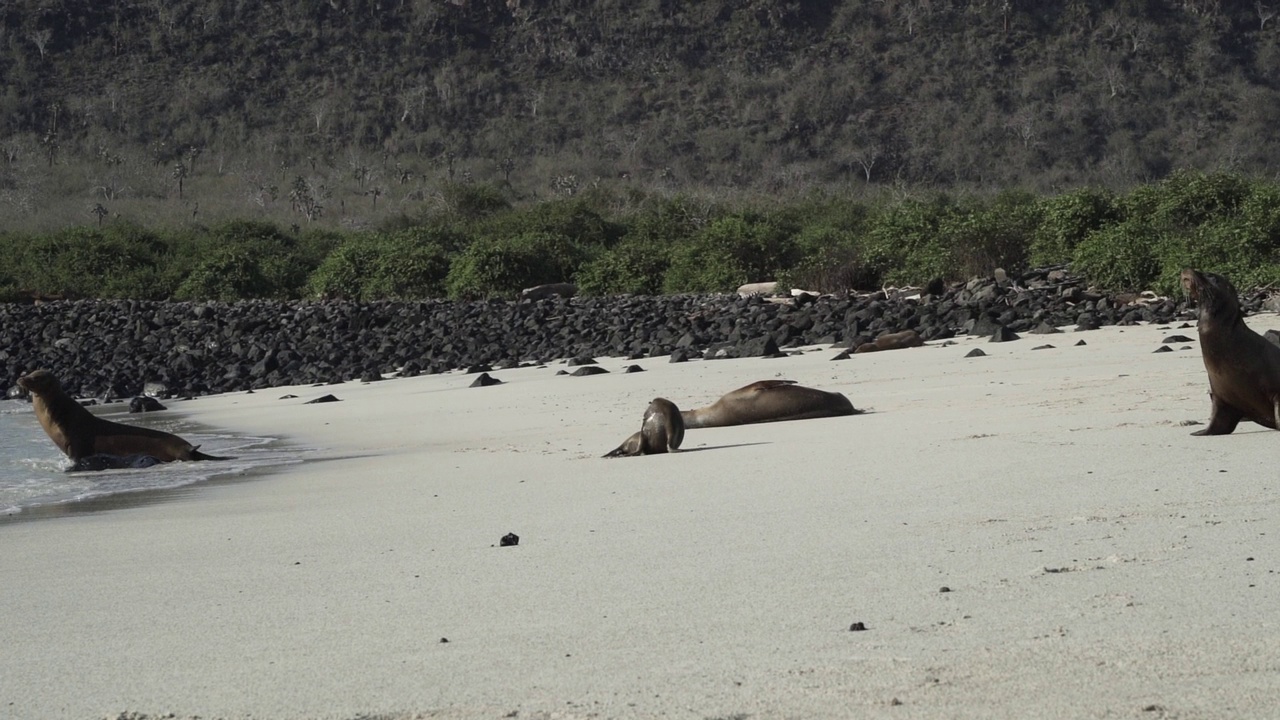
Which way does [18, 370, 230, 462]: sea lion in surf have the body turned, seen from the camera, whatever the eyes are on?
to the viewer's left

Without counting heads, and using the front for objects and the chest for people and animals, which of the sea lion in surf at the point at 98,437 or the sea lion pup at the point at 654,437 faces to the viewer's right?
the sea lion pup at the point at 654,437

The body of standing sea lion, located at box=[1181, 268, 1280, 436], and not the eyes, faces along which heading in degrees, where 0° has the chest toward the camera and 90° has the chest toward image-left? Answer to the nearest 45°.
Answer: approximately 90°

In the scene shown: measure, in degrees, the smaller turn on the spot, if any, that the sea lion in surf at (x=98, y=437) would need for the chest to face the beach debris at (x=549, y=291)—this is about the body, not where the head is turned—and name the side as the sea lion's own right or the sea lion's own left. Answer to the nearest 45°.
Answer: approximately 135° to the sea lion's own right

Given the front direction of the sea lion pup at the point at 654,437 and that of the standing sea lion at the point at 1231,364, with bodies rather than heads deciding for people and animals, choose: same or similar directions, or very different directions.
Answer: very different directions

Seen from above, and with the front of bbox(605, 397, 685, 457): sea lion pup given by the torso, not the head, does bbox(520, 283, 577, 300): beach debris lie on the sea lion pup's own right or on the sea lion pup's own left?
on the sea lion pup's own left

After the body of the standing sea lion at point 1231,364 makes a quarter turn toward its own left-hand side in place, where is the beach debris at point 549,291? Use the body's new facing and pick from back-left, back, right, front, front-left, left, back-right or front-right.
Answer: back-right
